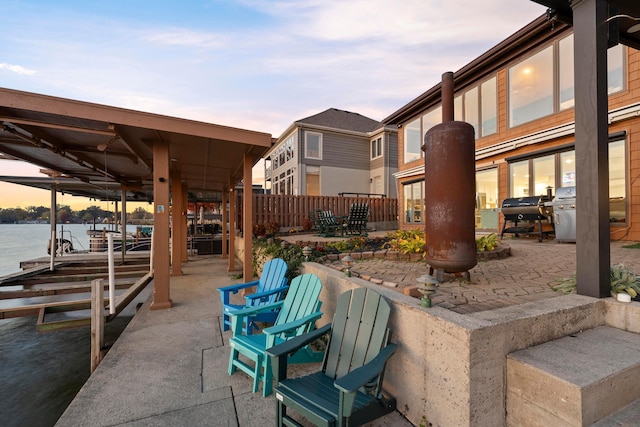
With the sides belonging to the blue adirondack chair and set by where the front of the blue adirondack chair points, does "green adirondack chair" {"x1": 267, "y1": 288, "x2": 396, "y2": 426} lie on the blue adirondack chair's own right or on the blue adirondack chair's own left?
on the blue adirondack chair's own left

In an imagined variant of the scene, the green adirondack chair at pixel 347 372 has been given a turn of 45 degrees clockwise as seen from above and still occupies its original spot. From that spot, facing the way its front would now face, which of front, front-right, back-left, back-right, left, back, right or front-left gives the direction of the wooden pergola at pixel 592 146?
back

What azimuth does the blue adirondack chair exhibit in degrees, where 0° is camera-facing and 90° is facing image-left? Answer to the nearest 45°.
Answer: approximately 45°

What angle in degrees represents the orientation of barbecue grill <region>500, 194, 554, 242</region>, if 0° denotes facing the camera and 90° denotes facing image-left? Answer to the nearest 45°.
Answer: approximately 45°

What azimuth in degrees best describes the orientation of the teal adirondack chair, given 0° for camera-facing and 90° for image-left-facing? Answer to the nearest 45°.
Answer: approximately 45°

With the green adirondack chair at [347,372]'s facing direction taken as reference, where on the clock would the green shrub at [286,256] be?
The green shrub is roughly at 4 o'clock from the green adirondack chair.

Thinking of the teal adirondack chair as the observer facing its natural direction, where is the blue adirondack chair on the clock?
The blue adirondack chair is roughly at 4 o'clock from the teal adirondack chair.

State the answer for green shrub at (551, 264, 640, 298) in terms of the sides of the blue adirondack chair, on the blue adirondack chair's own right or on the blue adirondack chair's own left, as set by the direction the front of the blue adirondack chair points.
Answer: on the blue adirondack chair's own left

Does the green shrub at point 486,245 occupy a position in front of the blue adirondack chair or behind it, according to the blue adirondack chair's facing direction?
behind

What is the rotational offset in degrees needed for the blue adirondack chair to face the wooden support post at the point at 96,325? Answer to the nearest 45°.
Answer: approximately 45° to its right
